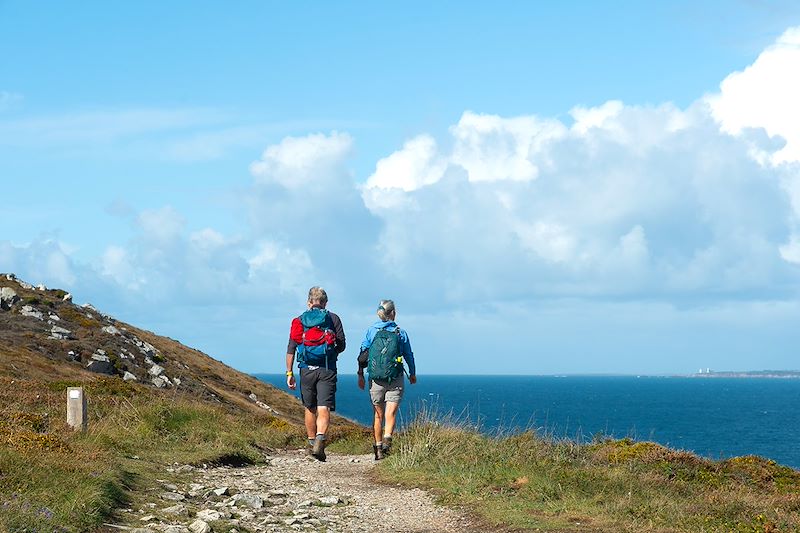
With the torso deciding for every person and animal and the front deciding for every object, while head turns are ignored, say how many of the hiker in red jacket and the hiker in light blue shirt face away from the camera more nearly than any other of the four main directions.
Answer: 2

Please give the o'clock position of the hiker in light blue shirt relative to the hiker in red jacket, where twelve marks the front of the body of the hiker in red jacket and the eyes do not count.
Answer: The hiker in light blue shirt is roughly at 3 o'clock from the hiker in red jacket.

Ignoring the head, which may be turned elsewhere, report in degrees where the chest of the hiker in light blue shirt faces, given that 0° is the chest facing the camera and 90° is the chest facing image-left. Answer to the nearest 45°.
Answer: approximately 180°

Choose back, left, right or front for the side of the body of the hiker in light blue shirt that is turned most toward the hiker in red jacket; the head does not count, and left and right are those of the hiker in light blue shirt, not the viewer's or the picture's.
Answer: left

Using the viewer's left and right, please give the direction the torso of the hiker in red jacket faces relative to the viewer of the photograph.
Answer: facing away from the viewer
